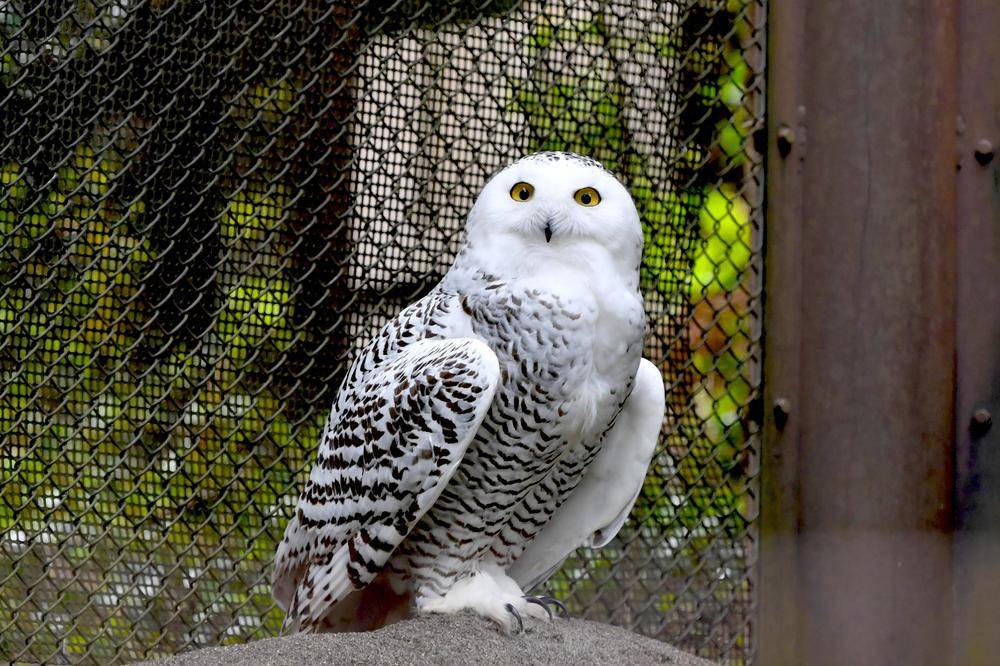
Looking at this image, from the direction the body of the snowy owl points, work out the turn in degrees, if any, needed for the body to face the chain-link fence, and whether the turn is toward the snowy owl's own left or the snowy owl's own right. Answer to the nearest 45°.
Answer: approximately 180°

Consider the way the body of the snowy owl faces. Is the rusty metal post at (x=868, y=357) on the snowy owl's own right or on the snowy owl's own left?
on the snowy owl's own left

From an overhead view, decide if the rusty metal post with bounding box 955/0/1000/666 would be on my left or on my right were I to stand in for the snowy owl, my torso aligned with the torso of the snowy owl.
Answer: on my left

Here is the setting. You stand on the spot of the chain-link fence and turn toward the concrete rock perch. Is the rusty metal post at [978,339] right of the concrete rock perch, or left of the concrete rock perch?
left

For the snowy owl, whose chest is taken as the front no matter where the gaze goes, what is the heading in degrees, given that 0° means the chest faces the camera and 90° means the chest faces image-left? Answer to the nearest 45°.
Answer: approximately 315°
